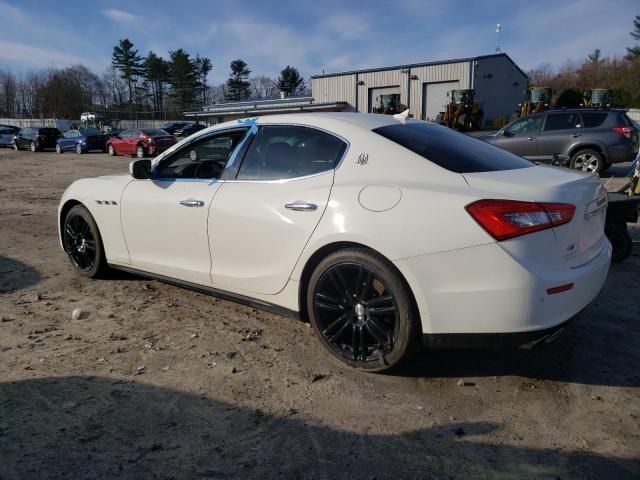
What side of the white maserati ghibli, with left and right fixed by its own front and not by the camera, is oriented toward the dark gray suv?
right

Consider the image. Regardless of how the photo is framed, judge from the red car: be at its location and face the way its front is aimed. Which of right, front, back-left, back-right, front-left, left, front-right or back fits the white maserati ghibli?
back-left

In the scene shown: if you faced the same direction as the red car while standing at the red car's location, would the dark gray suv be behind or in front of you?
behind

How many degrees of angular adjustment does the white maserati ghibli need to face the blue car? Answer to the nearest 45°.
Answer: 0° — it already faces it

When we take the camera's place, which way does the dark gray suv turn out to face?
facing away from the viewer and to the left of the viewer

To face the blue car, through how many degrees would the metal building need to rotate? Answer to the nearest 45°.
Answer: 0° — it already faces it

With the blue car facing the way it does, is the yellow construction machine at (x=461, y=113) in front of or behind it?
behind

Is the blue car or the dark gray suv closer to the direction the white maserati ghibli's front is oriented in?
the blue car

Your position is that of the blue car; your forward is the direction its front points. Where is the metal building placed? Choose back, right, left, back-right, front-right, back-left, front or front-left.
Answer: back-right

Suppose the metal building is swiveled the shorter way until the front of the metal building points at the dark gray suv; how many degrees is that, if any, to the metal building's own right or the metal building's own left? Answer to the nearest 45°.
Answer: approximately 45° to the metal building's own left

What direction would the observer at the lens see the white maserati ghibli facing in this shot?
facing away from the viewer and to the left of the viewer

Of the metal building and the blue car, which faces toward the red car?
the metal building
